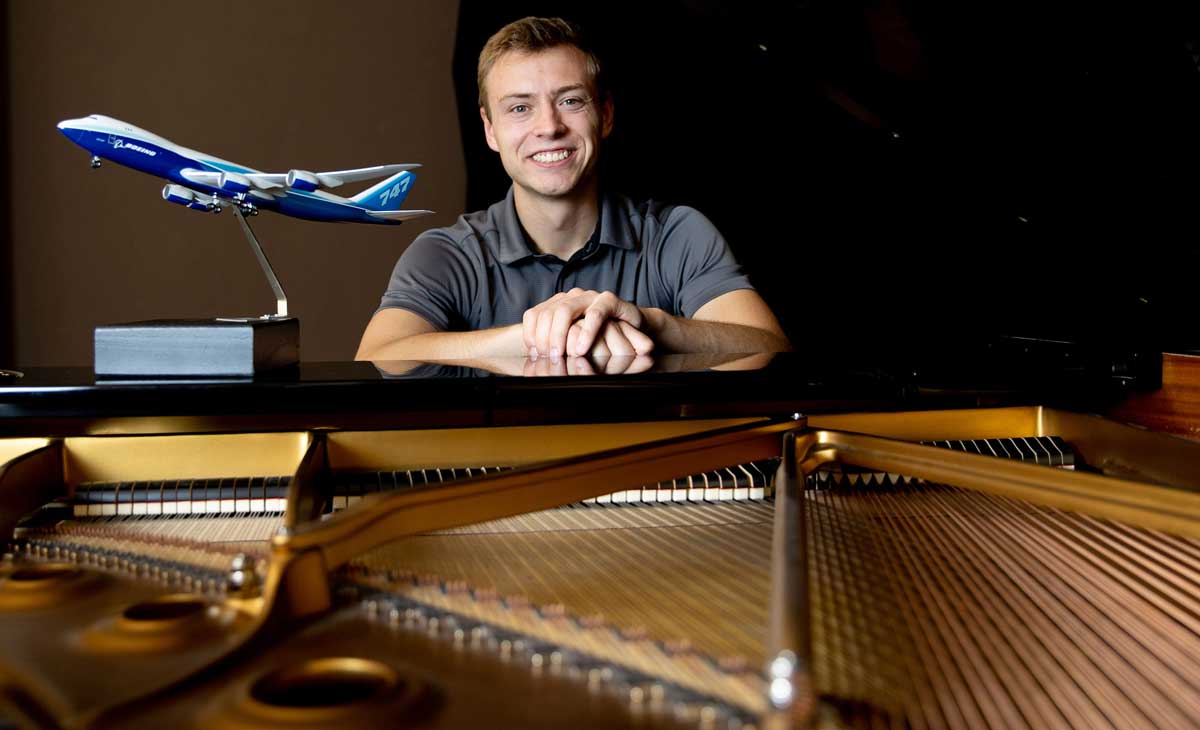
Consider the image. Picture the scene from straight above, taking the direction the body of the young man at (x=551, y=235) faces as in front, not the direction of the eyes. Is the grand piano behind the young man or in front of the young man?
in front

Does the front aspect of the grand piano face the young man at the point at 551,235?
yes

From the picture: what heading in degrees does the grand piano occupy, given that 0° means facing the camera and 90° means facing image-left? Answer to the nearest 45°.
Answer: approximately 180°

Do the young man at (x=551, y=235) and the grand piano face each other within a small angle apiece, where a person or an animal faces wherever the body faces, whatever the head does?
yes

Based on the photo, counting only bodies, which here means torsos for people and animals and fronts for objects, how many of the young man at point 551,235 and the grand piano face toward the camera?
1

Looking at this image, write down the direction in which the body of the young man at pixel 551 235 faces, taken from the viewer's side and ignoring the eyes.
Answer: toward the camera

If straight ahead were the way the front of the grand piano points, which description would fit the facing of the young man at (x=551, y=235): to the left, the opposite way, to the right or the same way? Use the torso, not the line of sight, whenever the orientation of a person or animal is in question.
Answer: the opposite way
